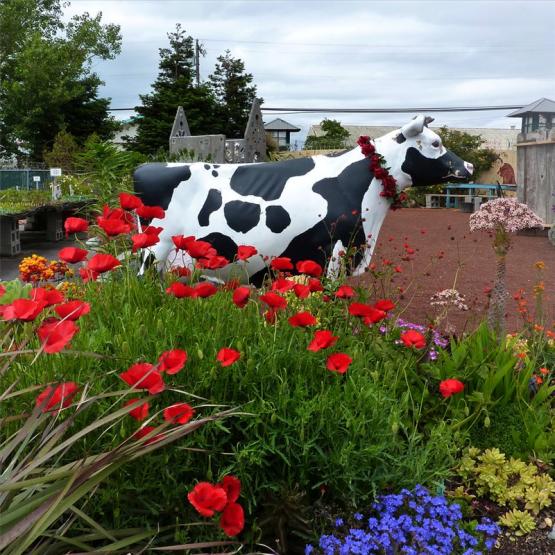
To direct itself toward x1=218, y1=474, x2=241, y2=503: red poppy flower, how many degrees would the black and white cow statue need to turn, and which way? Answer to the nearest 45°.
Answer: approximately 90° to its right

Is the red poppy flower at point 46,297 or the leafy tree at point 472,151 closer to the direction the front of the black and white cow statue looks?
the leafy tree

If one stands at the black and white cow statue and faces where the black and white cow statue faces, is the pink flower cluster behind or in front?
in front

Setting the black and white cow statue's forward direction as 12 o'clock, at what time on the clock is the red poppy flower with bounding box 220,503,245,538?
The red poppy flower is roughly at 3 o'clock from the black and white cow statue.

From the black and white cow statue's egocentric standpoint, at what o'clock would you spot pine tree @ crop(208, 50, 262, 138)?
The pine tree is roughly at 9 o'clock from the black and white cow statue.

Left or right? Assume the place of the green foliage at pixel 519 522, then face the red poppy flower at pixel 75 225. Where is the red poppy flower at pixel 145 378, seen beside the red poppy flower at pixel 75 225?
left

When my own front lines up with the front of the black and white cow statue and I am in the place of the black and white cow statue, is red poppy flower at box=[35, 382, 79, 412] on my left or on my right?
on my right

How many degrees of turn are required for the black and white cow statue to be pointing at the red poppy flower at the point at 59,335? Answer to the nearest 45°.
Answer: approximately 90° to its right

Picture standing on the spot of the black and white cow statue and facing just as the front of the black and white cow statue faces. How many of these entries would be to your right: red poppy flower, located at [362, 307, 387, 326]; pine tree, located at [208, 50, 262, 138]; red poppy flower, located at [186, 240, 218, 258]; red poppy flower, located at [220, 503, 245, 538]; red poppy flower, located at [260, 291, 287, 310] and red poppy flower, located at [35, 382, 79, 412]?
5

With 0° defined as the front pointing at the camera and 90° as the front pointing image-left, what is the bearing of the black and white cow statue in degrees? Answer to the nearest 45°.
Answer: approximately 270°
